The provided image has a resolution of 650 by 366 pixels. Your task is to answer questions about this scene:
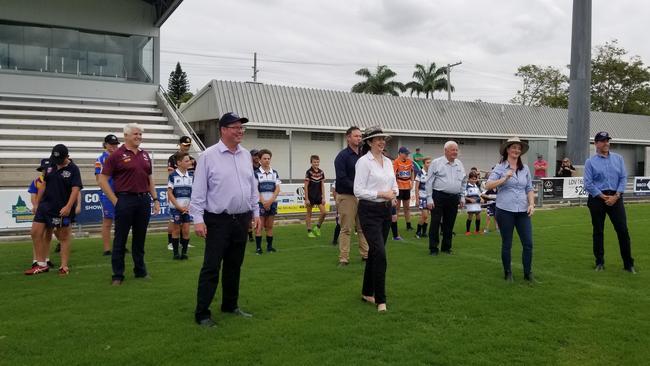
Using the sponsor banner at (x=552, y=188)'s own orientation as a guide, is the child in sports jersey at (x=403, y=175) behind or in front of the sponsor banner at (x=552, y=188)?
in front

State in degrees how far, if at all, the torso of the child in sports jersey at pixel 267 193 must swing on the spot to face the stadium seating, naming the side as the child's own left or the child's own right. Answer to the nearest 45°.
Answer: approximately 135° to the child's own right

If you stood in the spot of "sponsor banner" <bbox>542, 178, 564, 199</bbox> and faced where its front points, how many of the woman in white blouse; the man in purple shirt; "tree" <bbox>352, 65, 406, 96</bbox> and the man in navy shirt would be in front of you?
3

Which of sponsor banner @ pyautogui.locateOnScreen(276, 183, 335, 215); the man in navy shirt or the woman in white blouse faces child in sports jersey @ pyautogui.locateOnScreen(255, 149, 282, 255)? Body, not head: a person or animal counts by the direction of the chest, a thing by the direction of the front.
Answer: the sponsor banner

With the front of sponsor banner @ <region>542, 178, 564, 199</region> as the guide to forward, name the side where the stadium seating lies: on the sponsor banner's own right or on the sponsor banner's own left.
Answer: on the sponsor banner's own right

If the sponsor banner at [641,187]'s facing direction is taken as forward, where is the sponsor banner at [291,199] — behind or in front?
in front

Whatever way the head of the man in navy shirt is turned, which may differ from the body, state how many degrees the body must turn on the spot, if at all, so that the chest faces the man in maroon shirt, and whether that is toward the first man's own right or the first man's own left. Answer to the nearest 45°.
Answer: approximately 135° to the first man's own right

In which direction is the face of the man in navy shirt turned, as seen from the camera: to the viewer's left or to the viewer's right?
to the viewer's right

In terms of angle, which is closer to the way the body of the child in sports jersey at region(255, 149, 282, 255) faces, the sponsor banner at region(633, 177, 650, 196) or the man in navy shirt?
the man in navy shirt

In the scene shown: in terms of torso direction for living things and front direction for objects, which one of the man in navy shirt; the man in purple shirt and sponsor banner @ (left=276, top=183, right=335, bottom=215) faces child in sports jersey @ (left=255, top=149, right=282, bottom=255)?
the sponsor banner
